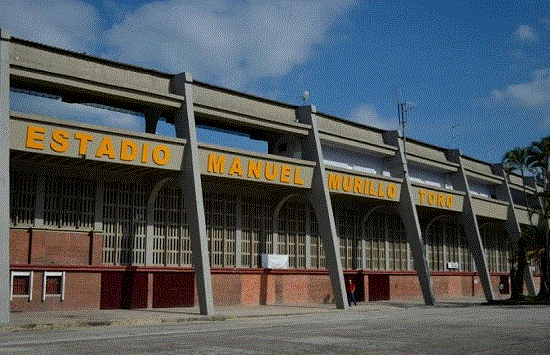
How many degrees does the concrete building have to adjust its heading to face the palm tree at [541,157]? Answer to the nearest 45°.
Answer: approximately 90° to its left

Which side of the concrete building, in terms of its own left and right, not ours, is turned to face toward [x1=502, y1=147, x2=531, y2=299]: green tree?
left

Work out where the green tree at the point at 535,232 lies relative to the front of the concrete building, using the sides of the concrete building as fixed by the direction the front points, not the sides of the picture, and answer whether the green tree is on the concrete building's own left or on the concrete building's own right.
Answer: on the concrete building's own left

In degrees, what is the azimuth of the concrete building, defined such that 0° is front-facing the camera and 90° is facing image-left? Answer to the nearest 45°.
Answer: approximately 315°

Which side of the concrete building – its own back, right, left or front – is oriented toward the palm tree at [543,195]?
left
